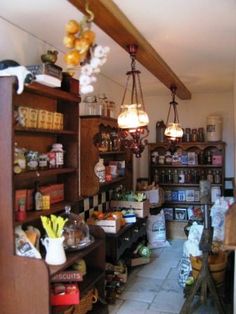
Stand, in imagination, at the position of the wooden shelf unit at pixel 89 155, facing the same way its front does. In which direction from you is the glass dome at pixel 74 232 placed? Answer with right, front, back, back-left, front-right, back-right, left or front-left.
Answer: front-right

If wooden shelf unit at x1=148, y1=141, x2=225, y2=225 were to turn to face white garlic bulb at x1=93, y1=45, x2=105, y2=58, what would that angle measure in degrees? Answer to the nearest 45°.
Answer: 0° — it already faces it

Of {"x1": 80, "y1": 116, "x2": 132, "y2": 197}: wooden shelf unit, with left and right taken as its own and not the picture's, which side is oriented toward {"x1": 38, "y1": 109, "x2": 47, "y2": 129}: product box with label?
right

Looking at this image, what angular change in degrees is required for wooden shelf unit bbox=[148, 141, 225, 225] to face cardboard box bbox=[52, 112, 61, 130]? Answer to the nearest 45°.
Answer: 0° — it already faces it

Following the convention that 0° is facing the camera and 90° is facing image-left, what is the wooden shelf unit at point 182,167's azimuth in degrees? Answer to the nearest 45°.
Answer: approximately 0°

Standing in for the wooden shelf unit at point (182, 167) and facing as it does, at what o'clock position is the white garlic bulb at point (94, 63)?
The white garlic bulb is roughly at 12 o'clock from the wooden shelf unit.

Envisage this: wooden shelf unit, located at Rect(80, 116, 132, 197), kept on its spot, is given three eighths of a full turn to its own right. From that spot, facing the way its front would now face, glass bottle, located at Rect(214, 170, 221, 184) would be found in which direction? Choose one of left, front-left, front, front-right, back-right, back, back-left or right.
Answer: back-right

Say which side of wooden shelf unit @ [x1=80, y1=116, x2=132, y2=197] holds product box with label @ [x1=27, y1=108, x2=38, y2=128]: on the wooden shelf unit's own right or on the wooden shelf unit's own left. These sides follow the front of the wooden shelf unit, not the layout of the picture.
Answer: on the wooden shelf unit's own right

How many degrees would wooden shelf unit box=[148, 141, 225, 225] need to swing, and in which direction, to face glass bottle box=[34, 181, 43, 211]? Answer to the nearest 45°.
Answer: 0° — it already faces it

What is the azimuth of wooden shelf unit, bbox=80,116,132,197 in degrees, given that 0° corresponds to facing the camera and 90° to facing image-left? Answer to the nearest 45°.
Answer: approximately 315°
